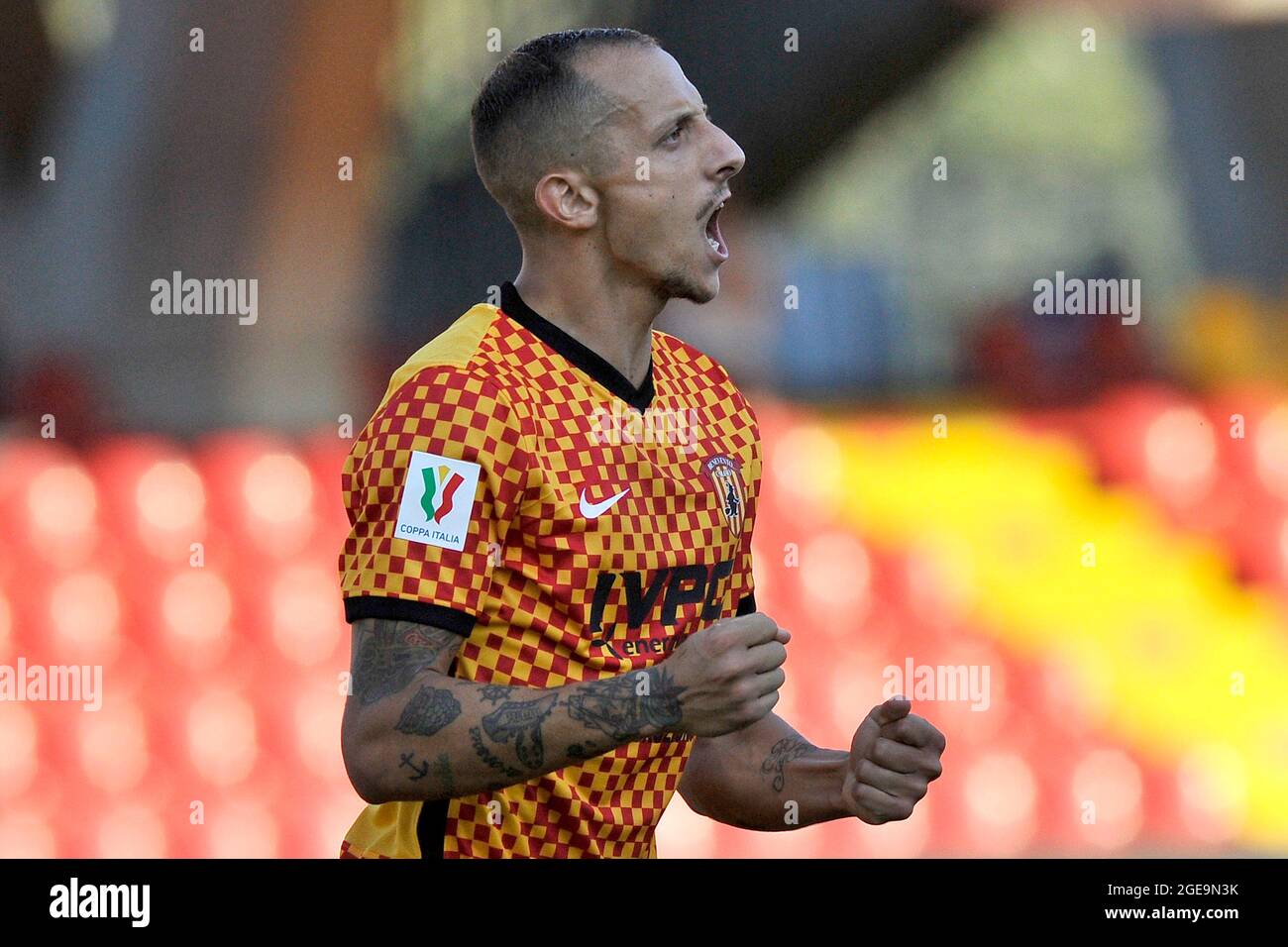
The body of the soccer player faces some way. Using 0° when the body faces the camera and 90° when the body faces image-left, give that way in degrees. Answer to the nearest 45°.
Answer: approximately 315°
